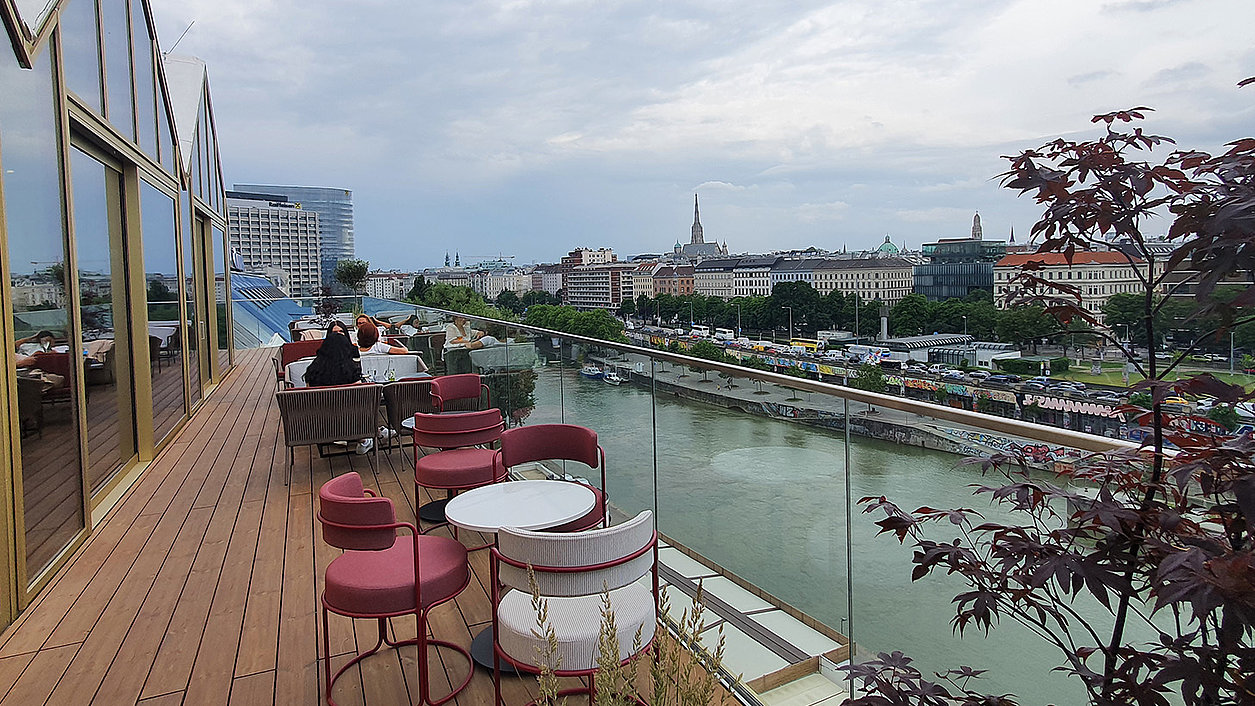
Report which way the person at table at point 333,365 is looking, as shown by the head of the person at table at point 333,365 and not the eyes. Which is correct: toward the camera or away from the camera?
away from the camera

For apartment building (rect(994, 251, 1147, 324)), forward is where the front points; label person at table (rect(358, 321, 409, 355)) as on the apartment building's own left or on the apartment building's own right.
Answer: on the apartment building's own right

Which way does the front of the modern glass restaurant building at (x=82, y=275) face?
to the viewer's right

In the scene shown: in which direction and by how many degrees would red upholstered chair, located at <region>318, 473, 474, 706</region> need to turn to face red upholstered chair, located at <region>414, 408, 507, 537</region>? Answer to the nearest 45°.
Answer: approximately 45° to its left
